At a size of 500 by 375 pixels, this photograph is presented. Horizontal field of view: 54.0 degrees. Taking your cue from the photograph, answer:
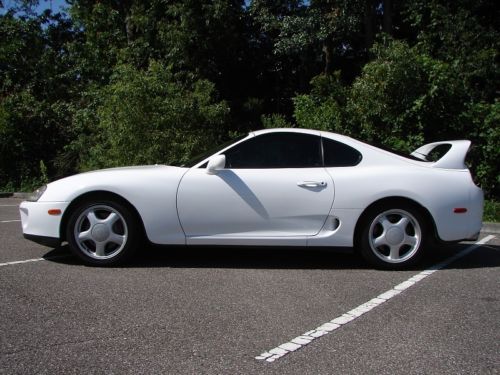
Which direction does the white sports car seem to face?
to the viewer's left

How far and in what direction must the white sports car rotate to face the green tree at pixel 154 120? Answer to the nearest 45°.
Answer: approximately 90° to its right
